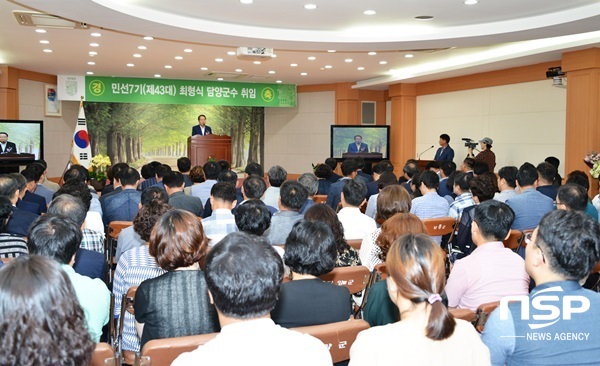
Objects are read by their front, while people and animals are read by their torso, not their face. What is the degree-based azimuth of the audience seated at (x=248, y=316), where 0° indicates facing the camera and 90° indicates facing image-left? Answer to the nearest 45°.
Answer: approximately 180°

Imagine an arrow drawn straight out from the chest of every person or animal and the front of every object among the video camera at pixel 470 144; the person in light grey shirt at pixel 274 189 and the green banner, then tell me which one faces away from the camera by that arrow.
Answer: the person in light grey shirt

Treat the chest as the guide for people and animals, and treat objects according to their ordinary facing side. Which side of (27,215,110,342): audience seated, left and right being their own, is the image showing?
back

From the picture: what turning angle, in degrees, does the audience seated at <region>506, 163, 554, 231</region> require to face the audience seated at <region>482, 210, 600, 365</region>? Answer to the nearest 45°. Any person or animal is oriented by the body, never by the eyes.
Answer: approximately 180°

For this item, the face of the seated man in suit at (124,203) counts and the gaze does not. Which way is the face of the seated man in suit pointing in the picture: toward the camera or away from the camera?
away from the camera

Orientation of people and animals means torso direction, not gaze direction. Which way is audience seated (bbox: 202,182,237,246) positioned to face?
away from the camera

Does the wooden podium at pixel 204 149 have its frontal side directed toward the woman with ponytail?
yes

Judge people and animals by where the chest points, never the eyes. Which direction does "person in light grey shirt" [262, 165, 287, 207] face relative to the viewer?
away from the camera

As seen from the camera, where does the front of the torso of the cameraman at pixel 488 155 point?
to the viewer's left

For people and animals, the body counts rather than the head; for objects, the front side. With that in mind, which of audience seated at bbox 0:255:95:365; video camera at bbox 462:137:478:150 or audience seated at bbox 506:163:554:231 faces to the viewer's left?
the video camera

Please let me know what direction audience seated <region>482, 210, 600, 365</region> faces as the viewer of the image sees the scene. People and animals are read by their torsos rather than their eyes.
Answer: facing away from the viewer and to the left of the viewer

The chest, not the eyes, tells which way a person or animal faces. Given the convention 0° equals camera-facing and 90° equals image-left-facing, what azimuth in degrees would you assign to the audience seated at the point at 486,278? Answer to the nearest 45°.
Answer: approximately 135°
